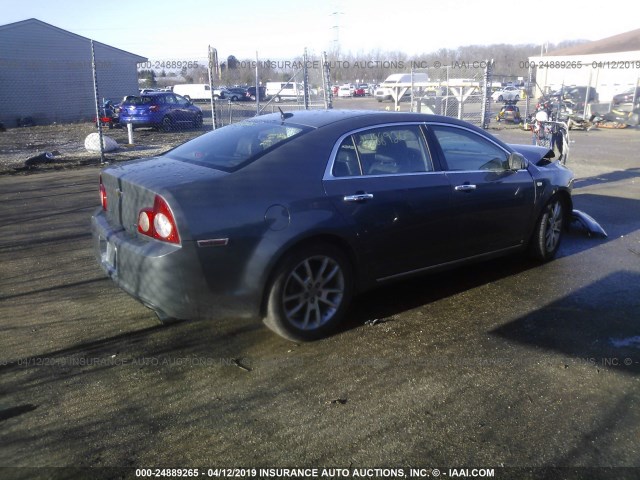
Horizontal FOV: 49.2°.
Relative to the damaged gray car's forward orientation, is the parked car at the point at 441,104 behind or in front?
in front

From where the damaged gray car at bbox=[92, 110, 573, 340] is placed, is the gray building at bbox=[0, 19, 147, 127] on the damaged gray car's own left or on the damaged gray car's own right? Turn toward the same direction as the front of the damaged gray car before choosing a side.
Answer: on the damaged gray car's own left

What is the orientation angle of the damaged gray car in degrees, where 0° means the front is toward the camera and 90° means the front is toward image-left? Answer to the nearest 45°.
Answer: approximately 225°

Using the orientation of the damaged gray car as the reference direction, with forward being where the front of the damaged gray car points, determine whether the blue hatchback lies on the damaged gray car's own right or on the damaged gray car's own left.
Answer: on the damaged gray car's own left

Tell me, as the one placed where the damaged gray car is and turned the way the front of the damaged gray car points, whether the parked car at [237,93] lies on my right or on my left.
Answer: on my left

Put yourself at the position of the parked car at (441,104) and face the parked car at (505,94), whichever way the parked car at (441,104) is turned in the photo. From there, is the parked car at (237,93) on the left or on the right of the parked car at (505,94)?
left

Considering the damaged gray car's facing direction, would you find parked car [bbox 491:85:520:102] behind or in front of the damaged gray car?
in front
